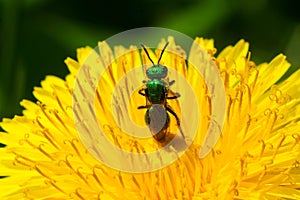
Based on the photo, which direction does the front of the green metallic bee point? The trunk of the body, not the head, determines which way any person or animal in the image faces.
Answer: away from the camera
